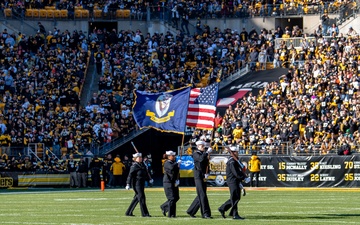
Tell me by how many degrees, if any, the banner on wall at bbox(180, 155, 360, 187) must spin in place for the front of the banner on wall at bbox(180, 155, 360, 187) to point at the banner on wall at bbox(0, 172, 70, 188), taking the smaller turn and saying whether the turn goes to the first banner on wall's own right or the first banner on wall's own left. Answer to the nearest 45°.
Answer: approximately 90° to the first banner on wall's own right

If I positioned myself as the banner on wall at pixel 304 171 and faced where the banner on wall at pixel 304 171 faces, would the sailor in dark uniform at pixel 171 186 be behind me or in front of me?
in front

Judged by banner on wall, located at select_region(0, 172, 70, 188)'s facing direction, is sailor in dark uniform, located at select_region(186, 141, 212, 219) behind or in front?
in front

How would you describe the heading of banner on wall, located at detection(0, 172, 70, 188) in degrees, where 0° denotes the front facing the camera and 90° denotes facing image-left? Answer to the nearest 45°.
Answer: approximately 0°

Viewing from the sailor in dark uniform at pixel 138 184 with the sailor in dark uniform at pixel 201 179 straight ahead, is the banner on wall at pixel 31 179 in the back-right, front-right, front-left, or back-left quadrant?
back-left

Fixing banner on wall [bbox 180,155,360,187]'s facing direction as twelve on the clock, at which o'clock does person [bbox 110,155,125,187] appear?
The person is roughly at 3 o'clock from the banner on wall.

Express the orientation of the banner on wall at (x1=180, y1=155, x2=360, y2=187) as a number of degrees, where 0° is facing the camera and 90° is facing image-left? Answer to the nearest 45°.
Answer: approximately 0°
